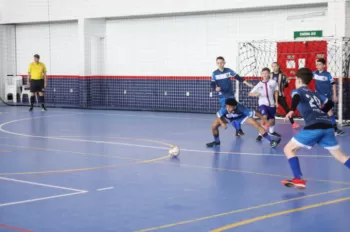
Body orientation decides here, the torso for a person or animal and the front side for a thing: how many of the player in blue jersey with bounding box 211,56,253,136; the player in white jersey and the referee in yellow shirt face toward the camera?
3

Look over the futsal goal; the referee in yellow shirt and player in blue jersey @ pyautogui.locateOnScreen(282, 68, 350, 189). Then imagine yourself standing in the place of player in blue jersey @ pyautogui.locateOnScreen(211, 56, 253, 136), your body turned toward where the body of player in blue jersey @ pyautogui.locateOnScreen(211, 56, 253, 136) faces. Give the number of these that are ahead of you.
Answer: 1

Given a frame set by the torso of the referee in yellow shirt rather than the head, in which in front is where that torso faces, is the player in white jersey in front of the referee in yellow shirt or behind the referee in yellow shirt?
in front

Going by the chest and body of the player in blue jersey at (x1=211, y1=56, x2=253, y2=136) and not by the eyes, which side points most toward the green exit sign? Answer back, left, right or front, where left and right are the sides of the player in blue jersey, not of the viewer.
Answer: back

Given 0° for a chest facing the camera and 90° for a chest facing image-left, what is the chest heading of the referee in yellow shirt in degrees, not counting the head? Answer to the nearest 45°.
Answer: approximately 0°

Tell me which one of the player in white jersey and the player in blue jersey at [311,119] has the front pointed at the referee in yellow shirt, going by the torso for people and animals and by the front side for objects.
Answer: the player in blue jersey

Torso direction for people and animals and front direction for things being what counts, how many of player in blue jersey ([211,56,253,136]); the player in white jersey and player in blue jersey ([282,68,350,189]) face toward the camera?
2

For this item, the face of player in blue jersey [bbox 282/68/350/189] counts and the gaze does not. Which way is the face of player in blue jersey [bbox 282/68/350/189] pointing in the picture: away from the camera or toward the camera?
away from the camera

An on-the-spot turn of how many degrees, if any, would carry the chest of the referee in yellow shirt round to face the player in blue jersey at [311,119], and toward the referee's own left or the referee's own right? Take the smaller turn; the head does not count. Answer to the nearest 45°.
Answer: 0° — they already face them

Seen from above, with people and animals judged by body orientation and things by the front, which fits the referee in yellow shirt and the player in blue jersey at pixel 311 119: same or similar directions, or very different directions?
very different directions

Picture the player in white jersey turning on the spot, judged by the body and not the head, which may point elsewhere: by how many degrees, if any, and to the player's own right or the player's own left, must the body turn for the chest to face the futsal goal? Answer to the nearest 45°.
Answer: approximately 180°

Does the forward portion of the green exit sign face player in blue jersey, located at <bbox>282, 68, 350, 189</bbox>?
yes

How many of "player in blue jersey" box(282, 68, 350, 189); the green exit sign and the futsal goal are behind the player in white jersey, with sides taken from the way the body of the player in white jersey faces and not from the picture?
2

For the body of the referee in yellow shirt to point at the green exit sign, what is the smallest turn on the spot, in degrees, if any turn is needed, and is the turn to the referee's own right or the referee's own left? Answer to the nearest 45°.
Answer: approximately 45° to the referee's own left
